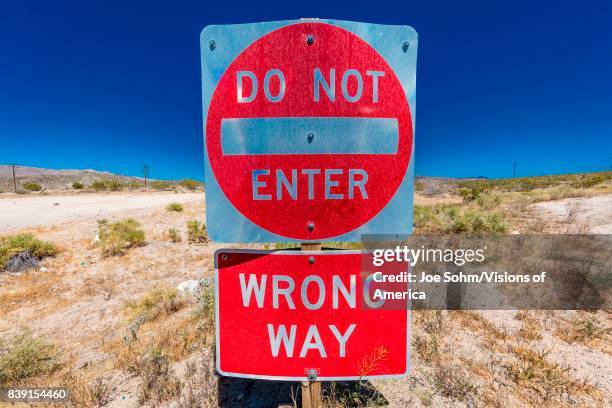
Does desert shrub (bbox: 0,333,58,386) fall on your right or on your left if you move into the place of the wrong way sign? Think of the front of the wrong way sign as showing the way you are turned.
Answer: on your right

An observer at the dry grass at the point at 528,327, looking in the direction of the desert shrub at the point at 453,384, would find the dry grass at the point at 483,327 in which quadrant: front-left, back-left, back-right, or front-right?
front-right

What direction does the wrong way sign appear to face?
toward the camera

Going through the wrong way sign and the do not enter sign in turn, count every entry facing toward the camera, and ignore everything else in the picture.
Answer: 2

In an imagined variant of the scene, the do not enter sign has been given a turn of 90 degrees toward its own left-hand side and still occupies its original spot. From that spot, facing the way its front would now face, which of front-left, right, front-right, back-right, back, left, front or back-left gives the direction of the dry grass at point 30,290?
back-left

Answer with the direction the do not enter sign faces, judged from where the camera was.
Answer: facing the viewer

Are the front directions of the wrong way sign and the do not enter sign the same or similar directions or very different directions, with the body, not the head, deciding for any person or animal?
same or similar directions

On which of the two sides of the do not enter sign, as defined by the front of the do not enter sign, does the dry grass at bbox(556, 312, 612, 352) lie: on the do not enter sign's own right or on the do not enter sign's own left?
on the do not enter sign's own left
